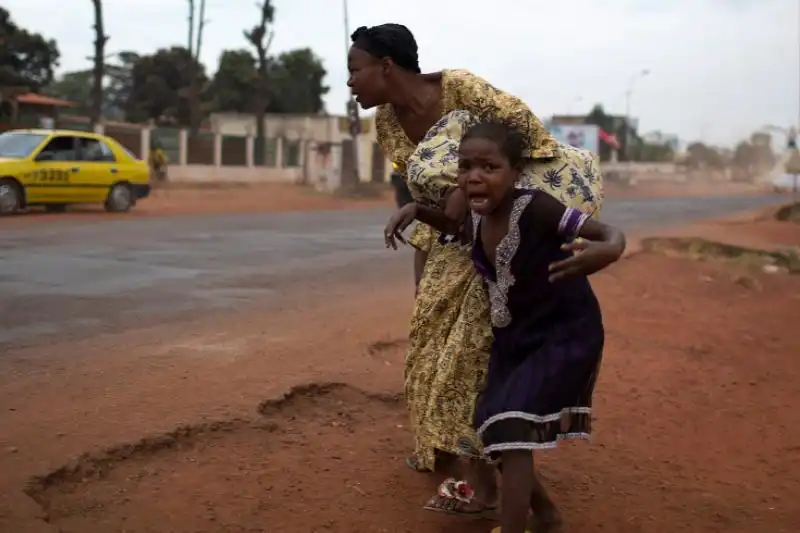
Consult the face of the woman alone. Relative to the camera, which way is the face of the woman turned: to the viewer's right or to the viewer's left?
to the viewer's left

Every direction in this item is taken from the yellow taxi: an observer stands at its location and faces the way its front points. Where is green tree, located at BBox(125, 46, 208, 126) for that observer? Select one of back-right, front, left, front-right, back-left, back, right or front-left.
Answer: back-right

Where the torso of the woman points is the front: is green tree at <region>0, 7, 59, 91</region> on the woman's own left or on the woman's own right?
on the woman's own right
